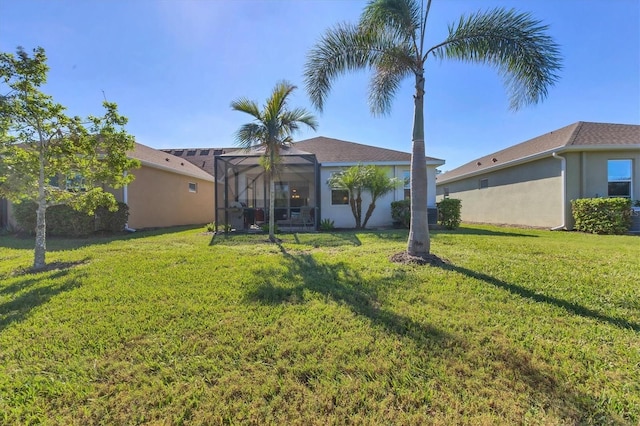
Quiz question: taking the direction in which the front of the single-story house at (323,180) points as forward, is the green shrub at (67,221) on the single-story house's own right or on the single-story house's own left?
on the single-story house's own left

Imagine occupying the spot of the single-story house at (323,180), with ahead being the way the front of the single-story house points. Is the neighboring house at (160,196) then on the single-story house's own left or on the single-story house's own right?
on the single-story house's own left

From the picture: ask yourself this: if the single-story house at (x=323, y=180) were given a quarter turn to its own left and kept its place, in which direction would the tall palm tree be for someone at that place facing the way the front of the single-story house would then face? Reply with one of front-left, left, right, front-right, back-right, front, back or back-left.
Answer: left

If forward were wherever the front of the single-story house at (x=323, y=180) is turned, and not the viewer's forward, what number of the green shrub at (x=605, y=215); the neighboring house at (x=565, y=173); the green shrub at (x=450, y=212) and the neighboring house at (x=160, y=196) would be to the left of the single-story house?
1

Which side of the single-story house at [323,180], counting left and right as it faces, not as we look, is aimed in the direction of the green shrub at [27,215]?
left

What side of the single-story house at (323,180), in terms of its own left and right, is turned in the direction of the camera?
back

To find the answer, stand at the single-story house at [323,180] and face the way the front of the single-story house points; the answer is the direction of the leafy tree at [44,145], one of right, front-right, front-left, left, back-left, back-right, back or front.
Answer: back-left

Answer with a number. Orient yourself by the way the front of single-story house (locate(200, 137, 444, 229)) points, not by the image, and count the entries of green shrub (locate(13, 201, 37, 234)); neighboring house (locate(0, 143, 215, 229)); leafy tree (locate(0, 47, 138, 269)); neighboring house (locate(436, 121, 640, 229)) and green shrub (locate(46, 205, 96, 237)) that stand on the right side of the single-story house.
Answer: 1

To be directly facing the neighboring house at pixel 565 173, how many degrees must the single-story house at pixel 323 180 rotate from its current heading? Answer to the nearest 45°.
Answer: approximately 90° to its right
